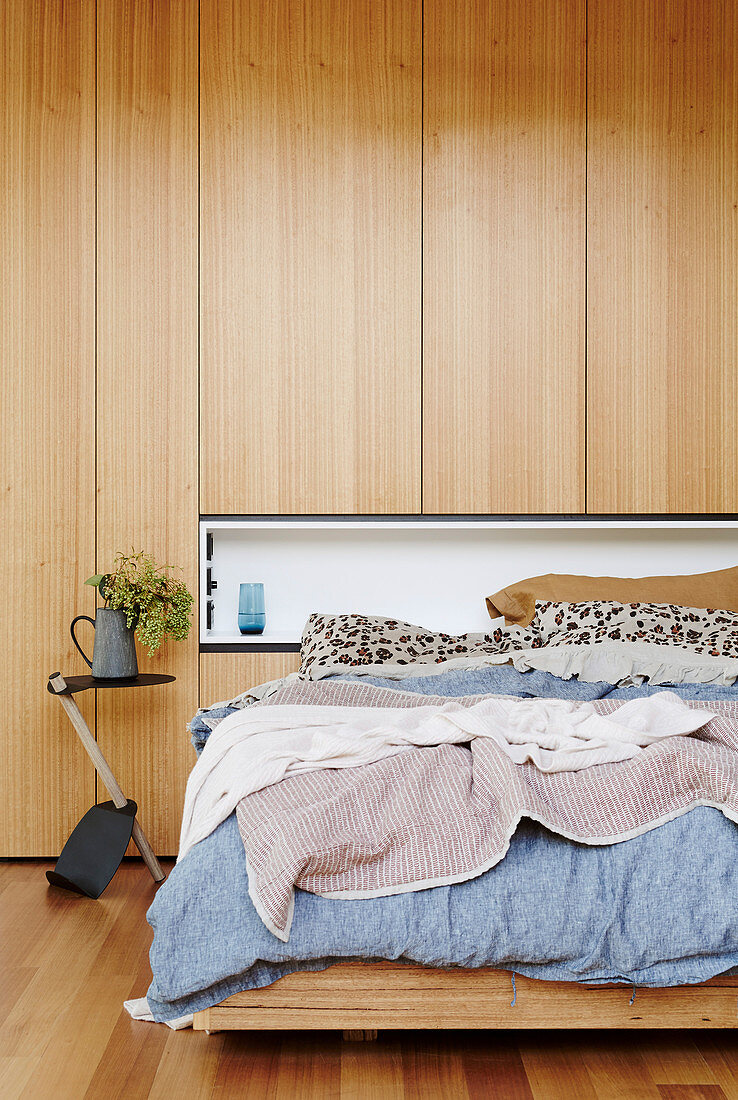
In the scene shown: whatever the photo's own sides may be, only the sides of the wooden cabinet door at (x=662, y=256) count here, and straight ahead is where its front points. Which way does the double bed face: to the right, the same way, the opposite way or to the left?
the same way

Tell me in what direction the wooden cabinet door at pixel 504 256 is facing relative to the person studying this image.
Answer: facing the viewer

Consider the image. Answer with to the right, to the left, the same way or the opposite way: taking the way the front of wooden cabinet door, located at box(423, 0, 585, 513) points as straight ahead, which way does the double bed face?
the same way

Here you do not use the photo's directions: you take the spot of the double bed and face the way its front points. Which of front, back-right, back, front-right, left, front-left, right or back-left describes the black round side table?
back-right

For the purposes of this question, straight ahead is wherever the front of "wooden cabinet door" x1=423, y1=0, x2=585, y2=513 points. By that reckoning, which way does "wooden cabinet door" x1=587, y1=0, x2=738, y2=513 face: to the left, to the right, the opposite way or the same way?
the same way

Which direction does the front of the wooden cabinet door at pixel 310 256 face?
toward the camera

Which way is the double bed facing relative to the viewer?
toward the camera

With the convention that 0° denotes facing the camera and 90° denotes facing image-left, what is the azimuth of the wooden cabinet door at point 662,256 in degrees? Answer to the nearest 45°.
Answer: approximately 0°

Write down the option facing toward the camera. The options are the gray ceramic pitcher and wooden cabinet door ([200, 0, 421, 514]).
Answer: the wooden cabinet door

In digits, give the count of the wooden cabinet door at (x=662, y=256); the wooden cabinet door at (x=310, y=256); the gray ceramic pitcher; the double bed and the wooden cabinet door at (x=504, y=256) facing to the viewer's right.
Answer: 1

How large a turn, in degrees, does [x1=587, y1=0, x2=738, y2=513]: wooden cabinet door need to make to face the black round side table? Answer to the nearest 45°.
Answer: approximately 45° to its right

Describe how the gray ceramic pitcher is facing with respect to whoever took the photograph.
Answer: facing to the right of the viewer

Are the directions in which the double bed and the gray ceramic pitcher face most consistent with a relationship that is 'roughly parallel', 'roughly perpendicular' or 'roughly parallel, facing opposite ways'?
roughly perpendicular

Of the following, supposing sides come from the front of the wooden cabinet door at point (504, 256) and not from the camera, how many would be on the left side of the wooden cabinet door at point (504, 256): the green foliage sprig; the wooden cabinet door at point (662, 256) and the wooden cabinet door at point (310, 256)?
1

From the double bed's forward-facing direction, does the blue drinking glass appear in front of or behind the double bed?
behind
